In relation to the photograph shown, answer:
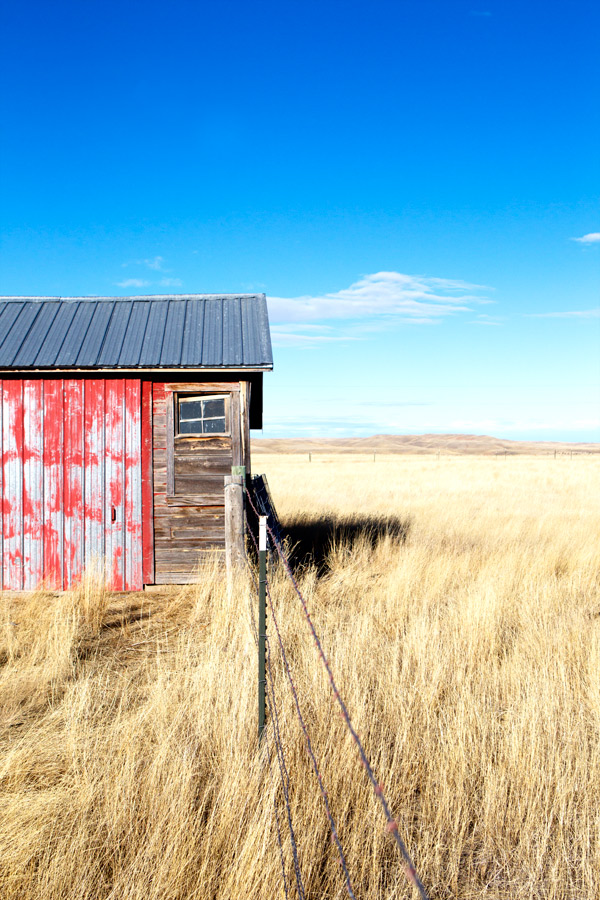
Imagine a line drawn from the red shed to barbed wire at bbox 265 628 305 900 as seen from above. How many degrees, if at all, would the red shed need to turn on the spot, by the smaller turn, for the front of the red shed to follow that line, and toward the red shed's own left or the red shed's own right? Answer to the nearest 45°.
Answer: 0° — it already faces it

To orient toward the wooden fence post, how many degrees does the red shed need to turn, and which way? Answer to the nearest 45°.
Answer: approximately 45° to its left

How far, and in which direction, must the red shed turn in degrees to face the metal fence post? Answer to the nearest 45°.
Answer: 0° — it already faces it

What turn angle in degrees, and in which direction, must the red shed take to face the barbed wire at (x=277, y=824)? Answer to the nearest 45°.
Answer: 0° — it already faces it

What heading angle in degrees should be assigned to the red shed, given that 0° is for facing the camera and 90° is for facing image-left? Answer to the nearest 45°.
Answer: approximately 0°
